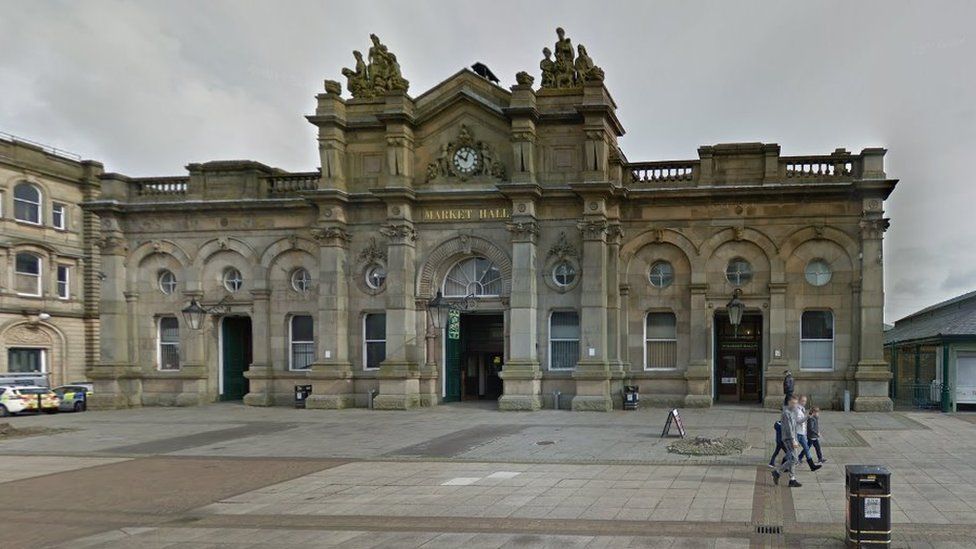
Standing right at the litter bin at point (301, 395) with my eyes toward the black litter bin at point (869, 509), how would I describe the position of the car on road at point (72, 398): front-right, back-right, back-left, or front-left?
back-right

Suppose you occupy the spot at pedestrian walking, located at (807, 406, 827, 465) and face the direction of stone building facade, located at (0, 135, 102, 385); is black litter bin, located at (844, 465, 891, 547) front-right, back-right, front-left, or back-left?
back-left

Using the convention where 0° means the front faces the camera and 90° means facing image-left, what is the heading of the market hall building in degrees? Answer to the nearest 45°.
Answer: approximately 0°

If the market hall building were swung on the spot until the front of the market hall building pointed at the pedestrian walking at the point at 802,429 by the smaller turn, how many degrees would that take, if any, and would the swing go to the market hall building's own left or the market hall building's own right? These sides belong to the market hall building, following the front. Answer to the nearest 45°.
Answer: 0° — it already faces them
